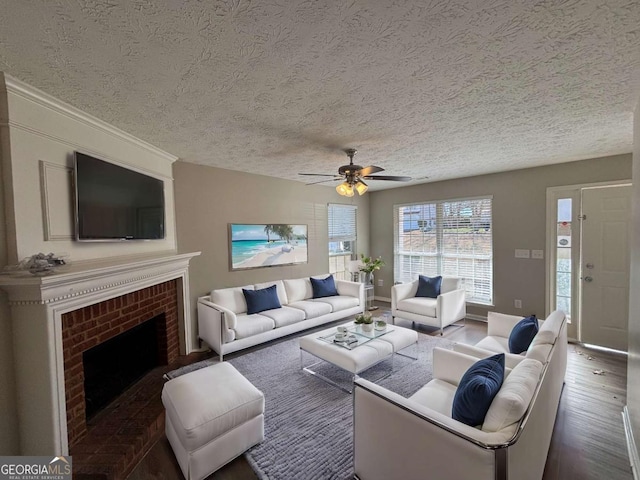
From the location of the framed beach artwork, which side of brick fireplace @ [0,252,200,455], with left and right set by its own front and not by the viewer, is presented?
left

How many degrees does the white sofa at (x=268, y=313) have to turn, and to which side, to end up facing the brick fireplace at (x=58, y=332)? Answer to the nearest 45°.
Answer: approximately 90° to its right

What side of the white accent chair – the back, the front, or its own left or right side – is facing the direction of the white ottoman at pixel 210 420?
front

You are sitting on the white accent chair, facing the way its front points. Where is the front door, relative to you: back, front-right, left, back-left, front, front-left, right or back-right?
back-left

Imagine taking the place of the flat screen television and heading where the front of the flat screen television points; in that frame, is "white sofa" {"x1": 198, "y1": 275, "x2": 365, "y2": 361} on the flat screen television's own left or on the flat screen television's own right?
on the flat screen television's own left

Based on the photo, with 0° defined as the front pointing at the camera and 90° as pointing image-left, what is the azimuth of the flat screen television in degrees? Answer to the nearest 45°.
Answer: approximately 315°
